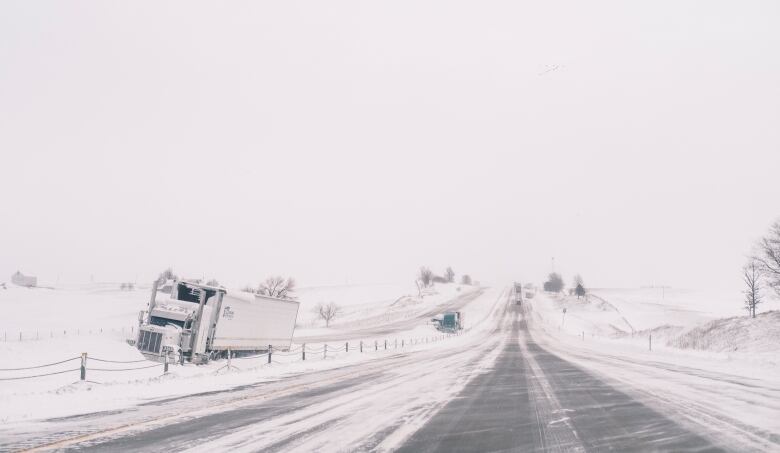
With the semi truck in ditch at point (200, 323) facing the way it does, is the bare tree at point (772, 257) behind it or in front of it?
behind

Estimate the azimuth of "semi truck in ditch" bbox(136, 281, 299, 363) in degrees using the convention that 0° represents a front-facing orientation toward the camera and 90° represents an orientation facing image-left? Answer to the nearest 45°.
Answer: approximately 45°
